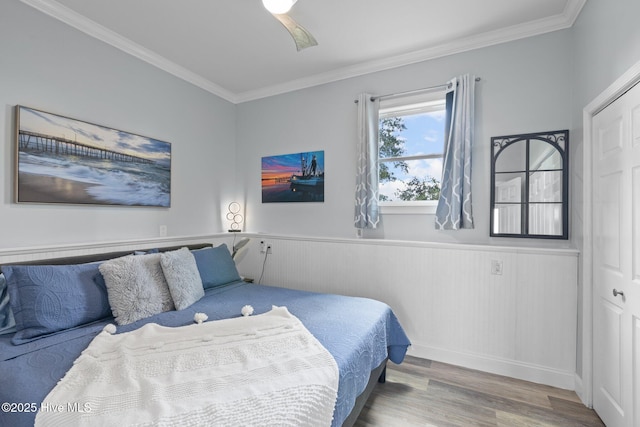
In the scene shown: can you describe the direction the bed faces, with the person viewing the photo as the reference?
facing the viewer and to the right of the viewer

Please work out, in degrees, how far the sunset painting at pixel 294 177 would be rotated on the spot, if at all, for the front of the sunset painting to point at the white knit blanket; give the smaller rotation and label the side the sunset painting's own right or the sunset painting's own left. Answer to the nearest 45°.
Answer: approximately 45° to the sunset painting's own left

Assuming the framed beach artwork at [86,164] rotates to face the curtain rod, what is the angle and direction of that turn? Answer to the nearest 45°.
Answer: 0° — it already faces it

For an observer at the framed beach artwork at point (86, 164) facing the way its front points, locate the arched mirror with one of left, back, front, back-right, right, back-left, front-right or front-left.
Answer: front

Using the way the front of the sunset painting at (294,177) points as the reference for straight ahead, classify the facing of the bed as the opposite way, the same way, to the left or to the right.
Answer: to the left

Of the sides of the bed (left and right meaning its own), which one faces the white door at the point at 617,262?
front

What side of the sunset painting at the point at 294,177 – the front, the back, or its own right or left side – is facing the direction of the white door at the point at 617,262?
left

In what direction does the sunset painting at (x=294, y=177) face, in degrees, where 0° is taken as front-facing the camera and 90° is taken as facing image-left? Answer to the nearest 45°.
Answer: approximately 45°

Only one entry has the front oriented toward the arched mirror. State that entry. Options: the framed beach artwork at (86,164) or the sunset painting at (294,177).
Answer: the framed beach artwork

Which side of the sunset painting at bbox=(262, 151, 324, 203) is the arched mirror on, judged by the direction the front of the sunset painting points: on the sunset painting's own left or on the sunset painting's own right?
on the sunset painting's own left

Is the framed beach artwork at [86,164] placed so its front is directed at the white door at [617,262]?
yes
